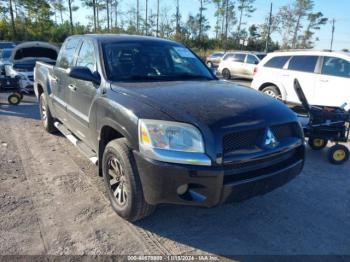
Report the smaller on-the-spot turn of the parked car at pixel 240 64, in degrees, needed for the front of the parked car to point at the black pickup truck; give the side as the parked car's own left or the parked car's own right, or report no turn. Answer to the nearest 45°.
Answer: approximately 90° to the parked car's own right

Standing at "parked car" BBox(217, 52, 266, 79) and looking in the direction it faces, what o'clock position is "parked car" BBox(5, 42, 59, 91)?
"parked car" BBox(5, 42, 59, 91) is roughly at 4 o'clock from "parked car" BBox(217, 52, 266, 79).

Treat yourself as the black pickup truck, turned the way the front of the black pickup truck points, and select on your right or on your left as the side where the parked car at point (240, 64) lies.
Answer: on your left

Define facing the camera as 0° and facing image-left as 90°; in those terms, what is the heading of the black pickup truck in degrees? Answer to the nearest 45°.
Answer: approximately 315°

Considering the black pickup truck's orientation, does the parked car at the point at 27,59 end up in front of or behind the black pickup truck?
behind
